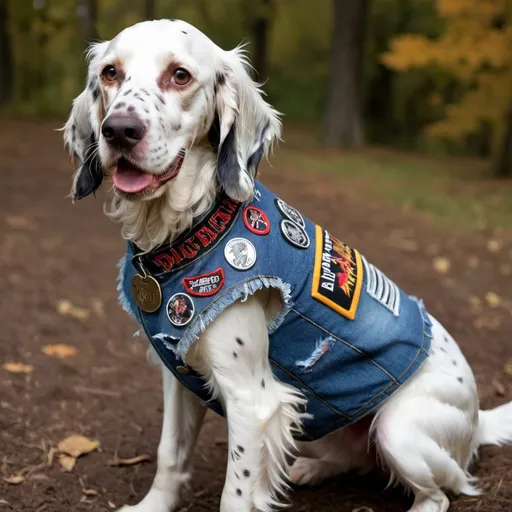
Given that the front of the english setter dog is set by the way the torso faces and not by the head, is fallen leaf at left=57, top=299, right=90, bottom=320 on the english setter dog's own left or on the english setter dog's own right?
on the english setter dog's own right

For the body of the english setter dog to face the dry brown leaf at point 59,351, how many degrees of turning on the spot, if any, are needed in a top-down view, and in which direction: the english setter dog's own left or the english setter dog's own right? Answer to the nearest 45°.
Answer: approximately 90° to the english setter dog's own right

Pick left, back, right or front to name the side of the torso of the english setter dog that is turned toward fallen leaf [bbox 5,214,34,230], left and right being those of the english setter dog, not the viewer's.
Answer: right

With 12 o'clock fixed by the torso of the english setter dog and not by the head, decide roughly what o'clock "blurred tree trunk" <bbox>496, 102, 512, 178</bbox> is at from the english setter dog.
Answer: The blurred tree trunk is roughly at 5 o'clock from the english setter dog.

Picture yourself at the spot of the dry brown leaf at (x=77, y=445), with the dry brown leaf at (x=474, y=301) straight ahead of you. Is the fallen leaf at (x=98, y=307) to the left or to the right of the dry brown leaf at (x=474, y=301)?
left

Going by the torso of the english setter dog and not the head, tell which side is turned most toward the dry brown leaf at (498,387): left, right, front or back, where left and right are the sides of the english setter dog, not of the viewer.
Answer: back

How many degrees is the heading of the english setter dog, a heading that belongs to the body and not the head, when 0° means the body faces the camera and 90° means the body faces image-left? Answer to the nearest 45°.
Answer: approximately 45°

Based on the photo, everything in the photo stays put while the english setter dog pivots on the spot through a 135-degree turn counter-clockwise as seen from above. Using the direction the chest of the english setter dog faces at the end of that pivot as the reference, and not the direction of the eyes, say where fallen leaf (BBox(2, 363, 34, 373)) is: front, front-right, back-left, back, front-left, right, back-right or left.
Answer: back-left

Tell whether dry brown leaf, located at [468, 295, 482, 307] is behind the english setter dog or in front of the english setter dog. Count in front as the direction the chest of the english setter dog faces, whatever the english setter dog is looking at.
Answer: behind
